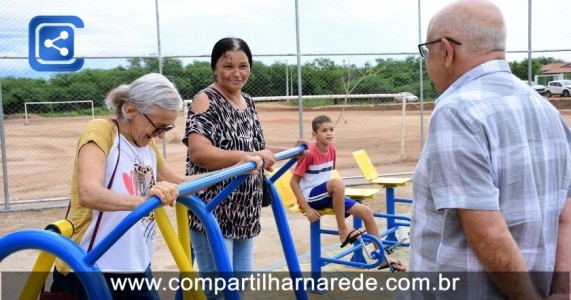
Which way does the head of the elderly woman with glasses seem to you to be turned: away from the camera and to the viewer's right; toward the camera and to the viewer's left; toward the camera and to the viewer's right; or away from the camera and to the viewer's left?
toward the camera and to the viewer's right

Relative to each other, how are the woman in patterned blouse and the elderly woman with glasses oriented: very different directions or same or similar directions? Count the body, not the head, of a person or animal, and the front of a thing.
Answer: same or similar directions

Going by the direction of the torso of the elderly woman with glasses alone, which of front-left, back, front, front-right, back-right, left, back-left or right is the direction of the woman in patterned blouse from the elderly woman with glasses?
left

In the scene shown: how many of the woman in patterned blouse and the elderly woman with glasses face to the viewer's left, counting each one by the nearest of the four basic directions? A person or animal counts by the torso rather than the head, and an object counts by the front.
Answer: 0

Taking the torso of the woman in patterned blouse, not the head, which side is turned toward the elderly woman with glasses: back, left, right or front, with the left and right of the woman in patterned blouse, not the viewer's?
right

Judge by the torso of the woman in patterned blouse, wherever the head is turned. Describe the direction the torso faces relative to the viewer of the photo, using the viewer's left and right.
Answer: facing the viewer and to the right of the viewer
